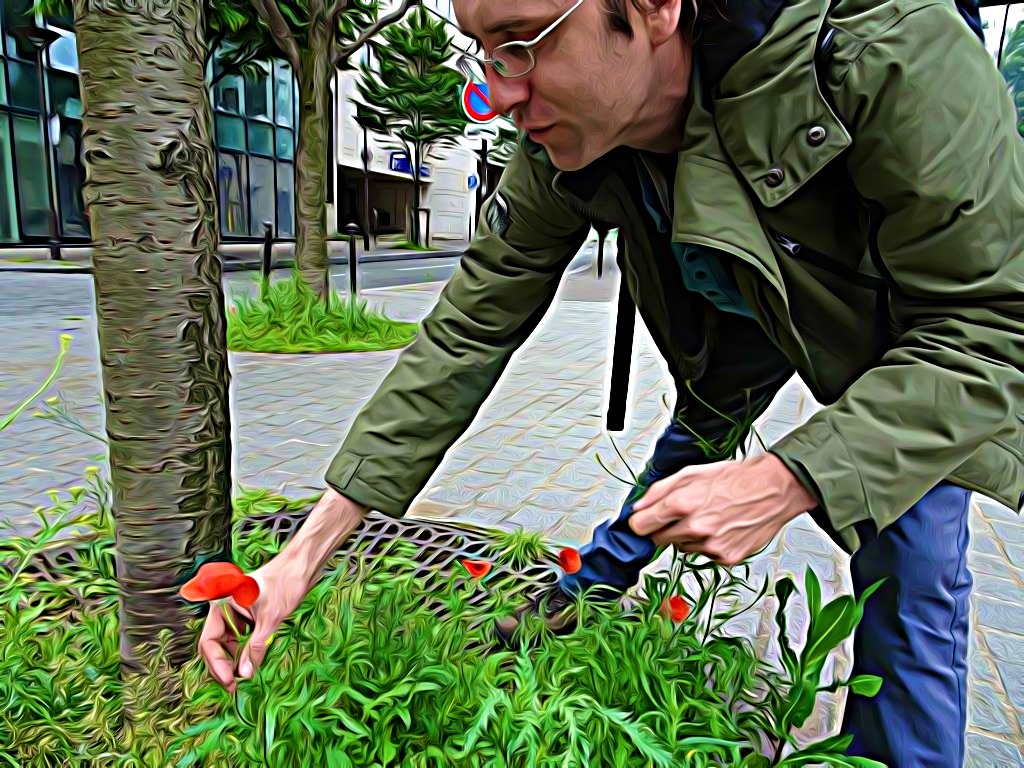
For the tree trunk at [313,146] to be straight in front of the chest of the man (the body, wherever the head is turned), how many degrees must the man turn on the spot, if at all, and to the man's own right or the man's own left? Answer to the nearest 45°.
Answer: approximately 90° to the man's own right

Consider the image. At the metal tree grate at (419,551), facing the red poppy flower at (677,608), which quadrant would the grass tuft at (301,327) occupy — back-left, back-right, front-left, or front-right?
back-left

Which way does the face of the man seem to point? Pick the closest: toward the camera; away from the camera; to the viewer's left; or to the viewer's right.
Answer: to the viewer's left

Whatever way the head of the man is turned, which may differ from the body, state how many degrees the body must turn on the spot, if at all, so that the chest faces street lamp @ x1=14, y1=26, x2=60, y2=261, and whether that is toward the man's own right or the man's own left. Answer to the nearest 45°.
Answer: approximately 90° to the man's own right

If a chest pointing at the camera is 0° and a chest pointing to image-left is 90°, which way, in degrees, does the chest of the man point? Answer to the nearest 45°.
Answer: approximately 45°
